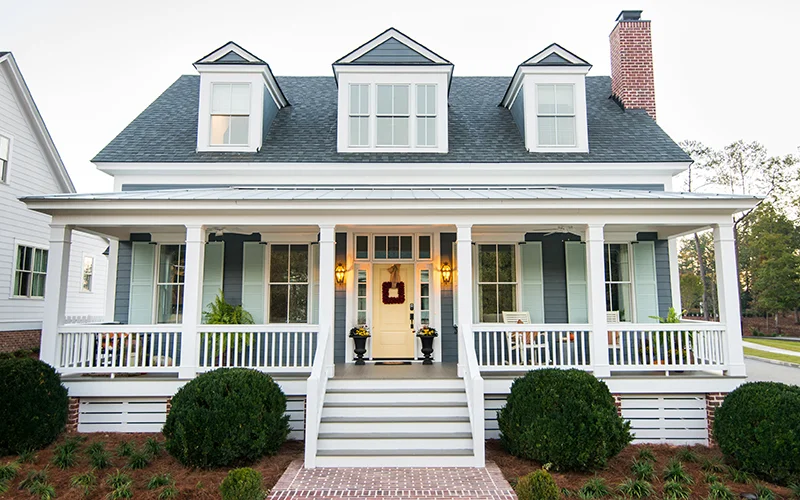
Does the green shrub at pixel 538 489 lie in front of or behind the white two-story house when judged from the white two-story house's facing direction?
in front

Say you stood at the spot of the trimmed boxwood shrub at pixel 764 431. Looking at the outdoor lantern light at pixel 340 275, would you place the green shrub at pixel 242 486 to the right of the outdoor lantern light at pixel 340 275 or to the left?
left

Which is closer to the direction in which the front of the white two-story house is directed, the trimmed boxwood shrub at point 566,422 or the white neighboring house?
the trimmed boxwood shrub

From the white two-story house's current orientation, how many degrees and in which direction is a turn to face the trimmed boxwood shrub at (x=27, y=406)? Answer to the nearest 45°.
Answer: approximately 45° to its right

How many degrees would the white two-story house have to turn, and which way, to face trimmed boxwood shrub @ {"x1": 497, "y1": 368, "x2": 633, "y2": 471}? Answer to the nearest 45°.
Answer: approximately 45° to its left

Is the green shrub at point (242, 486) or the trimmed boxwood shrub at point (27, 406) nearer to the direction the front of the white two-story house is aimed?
the green shrub

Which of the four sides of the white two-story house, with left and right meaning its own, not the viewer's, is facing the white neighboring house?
right

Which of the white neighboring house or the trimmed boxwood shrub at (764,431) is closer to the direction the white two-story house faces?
the trimmed boxwood shrub

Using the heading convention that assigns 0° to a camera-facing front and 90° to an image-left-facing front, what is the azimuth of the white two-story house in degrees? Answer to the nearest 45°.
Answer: approximately 0°
